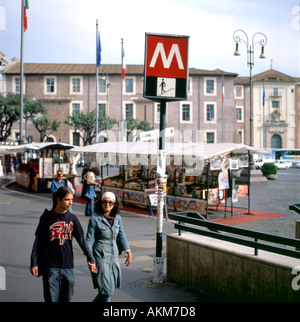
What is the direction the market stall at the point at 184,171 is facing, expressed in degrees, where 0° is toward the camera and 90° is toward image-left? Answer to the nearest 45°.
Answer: approximately 45°

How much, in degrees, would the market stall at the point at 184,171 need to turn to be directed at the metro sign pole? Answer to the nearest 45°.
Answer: approximately 45° to its left
